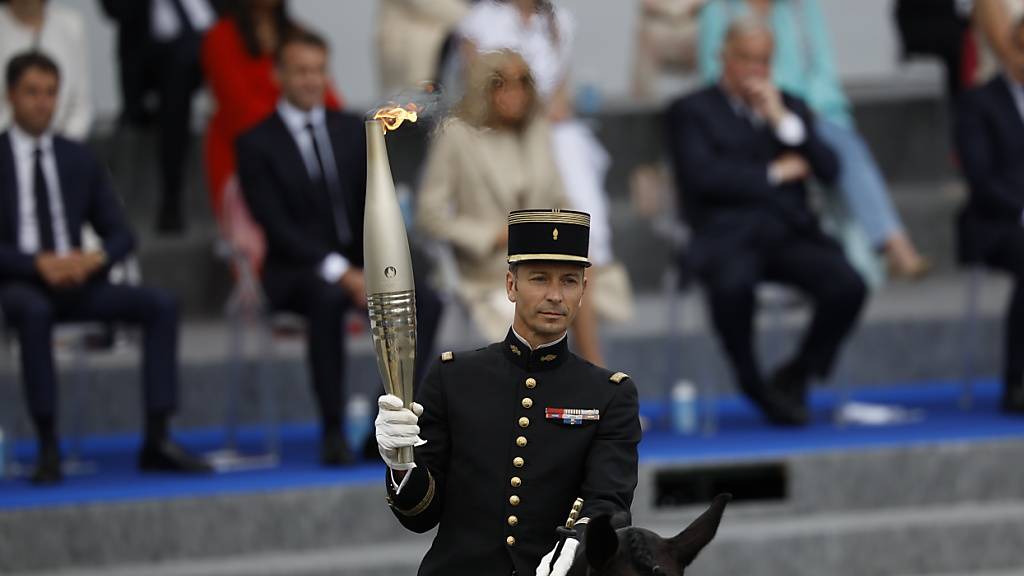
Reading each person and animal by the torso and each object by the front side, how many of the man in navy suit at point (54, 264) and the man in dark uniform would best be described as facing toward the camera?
2

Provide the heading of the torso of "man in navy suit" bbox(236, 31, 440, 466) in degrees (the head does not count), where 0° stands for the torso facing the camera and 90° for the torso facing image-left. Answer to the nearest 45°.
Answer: approximately 315°

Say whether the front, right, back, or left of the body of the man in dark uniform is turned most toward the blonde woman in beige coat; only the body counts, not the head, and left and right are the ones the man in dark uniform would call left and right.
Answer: back

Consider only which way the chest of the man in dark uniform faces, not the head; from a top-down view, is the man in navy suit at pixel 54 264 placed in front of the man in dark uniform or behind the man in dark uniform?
behind

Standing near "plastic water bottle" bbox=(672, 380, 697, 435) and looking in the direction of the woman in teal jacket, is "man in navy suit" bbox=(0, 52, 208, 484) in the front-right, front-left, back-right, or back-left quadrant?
back-left

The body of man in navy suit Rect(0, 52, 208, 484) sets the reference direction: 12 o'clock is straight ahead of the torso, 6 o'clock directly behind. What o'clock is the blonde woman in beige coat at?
The blonde woman in beige coat is roughly at 9 o'clock from the man in navy suit.

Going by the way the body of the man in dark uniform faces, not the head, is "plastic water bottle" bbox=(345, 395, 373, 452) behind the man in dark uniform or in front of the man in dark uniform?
behind
